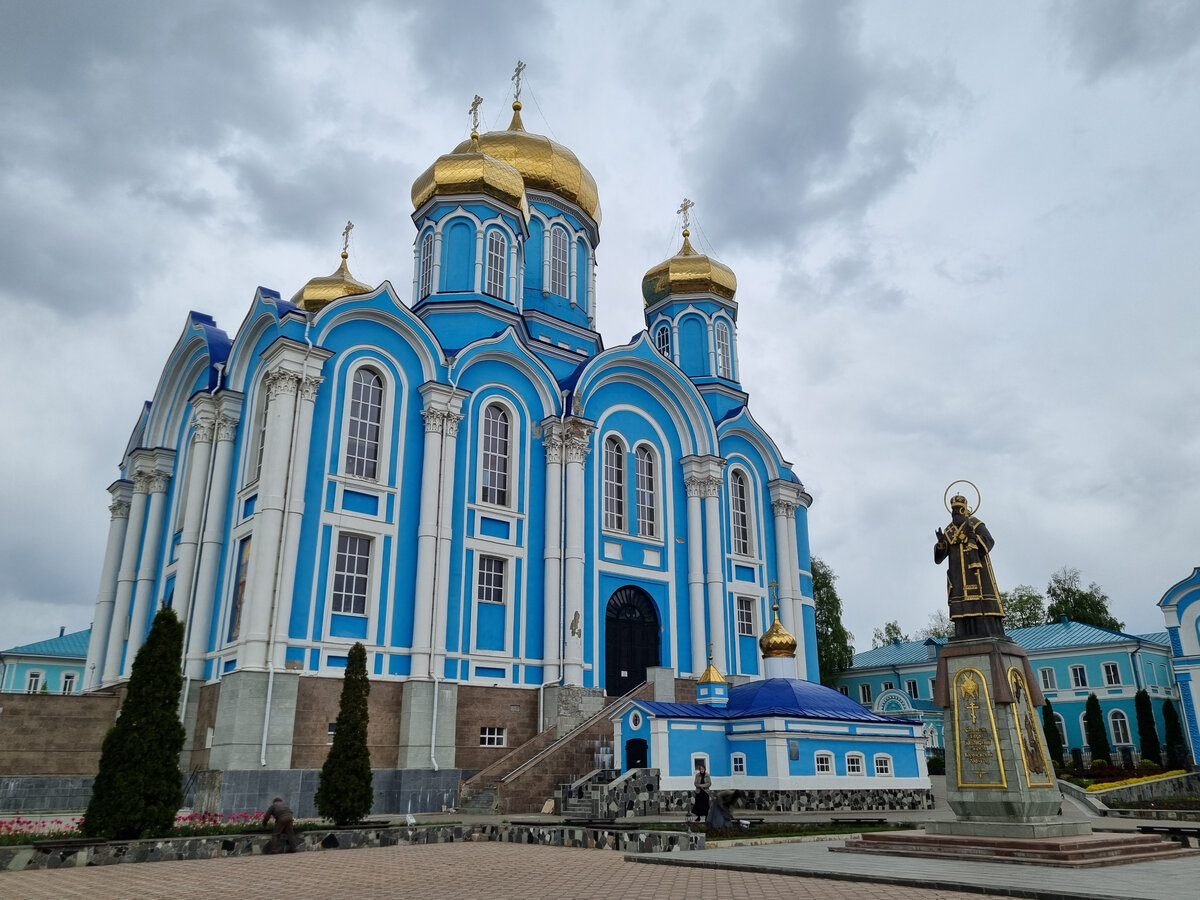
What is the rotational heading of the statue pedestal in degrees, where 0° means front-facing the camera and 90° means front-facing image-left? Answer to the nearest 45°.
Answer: approximately 45°

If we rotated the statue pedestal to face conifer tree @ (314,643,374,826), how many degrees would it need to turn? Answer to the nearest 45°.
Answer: approximately 45° to its right

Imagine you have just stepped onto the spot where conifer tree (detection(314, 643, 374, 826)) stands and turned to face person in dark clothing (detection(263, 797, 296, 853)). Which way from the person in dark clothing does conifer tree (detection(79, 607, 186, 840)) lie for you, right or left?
right

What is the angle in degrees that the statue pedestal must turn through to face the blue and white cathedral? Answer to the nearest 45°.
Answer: approximately 90° to its right

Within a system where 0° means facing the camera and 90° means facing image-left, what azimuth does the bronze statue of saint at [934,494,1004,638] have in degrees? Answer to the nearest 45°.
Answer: approximately 45°

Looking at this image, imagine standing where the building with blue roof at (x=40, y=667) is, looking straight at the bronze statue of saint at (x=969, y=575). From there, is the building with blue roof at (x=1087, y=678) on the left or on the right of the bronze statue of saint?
left

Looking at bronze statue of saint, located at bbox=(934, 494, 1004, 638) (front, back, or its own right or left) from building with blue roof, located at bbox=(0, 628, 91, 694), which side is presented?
right

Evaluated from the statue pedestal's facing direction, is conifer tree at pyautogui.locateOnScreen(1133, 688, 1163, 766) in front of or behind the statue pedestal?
behind
